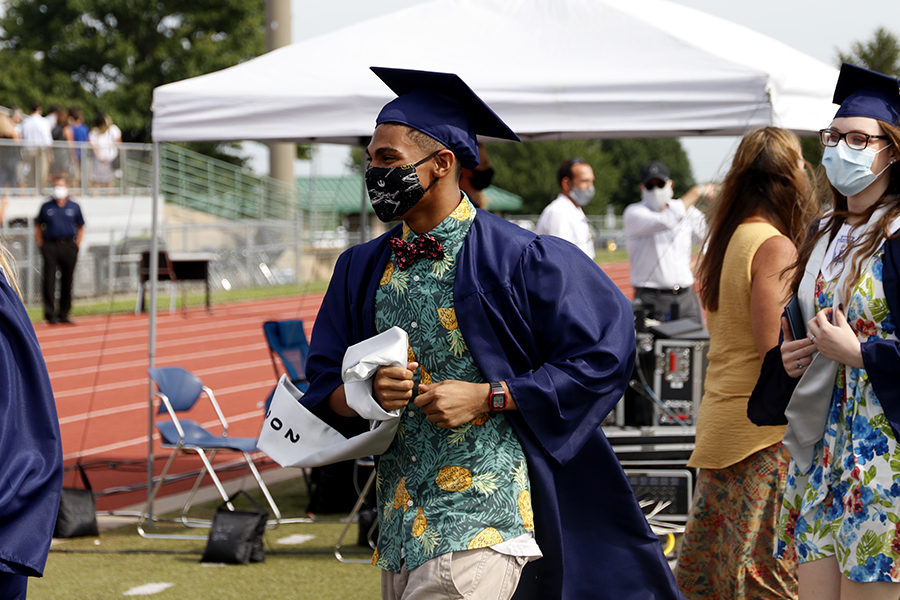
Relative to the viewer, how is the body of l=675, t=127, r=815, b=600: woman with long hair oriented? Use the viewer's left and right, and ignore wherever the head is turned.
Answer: facing away from the viewer and to the right of the viewer

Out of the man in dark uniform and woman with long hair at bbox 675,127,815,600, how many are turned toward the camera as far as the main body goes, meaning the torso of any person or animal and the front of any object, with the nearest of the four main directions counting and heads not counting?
1

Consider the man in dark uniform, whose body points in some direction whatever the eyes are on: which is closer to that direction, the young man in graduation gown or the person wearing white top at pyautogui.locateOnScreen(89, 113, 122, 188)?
the young man in graduation gown

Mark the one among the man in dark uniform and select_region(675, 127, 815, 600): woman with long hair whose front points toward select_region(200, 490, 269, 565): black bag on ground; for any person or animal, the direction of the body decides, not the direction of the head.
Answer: the man in dark uniform

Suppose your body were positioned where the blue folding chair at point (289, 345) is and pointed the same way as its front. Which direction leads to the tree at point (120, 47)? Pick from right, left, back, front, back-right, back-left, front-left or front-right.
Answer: back-left

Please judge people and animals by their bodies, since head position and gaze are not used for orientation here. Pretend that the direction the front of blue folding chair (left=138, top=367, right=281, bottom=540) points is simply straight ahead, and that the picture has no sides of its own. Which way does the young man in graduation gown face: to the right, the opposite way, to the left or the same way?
to the right

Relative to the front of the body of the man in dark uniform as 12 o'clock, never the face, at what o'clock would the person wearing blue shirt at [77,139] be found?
The person wearing blue shirt is roughly at 6 o'clock from the man in dark uniform.

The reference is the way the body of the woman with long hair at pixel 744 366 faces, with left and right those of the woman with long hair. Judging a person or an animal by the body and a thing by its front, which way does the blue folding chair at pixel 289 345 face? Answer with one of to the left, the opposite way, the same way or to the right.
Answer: to the right

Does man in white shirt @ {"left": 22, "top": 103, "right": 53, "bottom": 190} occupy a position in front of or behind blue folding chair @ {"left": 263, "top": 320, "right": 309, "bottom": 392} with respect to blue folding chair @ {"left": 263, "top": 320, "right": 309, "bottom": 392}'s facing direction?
behind

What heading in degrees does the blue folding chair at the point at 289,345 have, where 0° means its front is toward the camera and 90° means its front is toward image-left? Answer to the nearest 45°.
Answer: approximately 315°
